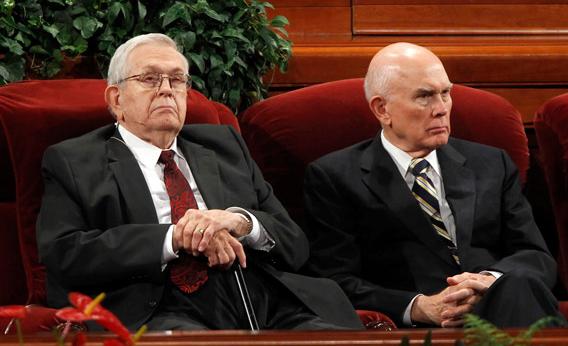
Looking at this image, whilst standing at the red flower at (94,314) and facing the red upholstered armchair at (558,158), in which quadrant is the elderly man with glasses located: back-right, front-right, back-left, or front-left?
front-left

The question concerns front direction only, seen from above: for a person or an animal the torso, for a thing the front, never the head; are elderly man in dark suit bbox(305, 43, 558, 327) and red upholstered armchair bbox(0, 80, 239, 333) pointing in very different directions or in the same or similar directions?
same or similar directions

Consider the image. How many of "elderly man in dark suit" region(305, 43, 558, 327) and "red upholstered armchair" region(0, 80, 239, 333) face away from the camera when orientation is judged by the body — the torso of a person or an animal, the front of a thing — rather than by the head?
0

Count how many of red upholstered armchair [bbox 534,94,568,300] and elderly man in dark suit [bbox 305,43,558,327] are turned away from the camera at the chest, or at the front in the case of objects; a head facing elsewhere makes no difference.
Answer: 0

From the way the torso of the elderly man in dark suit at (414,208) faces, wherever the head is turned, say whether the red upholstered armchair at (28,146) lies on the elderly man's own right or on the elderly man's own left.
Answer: on the elderly man's own right

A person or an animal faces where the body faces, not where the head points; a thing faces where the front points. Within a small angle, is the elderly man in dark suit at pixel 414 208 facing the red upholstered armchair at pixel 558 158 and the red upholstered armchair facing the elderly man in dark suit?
no

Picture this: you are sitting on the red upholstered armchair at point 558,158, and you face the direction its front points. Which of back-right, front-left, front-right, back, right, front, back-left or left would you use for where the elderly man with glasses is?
right

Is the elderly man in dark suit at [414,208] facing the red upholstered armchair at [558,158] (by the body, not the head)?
no

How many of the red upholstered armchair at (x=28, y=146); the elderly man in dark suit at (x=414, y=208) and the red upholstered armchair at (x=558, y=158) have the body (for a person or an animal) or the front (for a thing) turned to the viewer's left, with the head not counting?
0

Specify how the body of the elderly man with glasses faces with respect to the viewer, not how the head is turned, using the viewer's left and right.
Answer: facing the viewer and to the right of the viewer

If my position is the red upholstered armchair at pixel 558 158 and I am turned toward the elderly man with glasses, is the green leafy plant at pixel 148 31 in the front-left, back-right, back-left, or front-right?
front-right

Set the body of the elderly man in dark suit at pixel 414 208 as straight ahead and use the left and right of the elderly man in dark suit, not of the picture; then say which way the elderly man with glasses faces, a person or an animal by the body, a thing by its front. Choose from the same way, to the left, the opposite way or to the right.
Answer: the same way

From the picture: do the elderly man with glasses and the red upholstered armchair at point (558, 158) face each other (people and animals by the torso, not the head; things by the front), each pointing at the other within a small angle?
no

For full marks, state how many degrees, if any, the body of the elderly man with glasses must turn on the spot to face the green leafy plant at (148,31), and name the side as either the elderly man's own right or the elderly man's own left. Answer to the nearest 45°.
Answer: approximately 135° to the elderly man's own left

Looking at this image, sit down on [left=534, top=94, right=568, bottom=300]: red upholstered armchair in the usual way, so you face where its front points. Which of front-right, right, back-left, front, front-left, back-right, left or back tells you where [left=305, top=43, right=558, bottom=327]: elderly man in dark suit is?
right
